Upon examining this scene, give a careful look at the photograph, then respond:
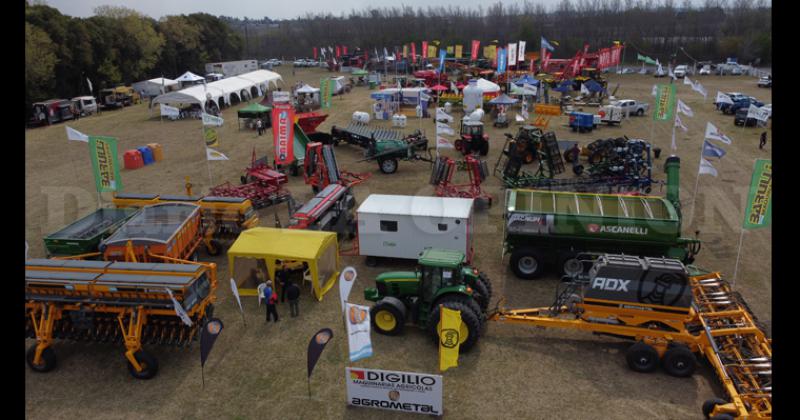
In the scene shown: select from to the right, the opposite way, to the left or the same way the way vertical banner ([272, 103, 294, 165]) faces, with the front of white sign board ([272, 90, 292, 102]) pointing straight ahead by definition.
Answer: the same way

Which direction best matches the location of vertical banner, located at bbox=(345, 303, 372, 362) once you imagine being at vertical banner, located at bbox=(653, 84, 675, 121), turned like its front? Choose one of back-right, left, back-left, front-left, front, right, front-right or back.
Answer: front

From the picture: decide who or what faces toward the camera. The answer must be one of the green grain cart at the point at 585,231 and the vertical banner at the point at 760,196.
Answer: the vertical banner

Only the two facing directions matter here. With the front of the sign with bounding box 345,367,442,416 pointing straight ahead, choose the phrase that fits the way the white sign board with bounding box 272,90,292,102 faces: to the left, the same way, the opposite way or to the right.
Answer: the same way

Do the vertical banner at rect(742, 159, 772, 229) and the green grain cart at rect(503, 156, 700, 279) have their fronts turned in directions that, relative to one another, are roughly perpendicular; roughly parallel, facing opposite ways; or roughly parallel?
roughly perpendicular

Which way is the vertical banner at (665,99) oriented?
toward the camera

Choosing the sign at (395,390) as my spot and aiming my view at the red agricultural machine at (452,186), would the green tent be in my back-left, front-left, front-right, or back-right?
front-left

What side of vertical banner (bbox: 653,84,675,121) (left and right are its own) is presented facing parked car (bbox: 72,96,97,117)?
right

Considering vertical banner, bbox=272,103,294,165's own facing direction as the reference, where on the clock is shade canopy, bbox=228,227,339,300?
The shade canopy is roughly at 12 o'clock from the vertical banner.

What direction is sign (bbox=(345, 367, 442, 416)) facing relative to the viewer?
toward the camera

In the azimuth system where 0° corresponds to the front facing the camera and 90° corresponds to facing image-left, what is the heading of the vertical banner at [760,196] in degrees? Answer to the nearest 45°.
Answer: approximately 0°

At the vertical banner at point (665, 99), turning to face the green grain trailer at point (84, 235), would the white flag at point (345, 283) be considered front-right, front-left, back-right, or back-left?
front-left

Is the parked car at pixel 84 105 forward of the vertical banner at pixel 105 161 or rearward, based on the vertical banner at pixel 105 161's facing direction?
rearward

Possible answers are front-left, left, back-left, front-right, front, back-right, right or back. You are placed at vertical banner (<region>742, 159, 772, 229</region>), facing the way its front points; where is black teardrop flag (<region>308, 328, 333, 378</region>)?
front-right
